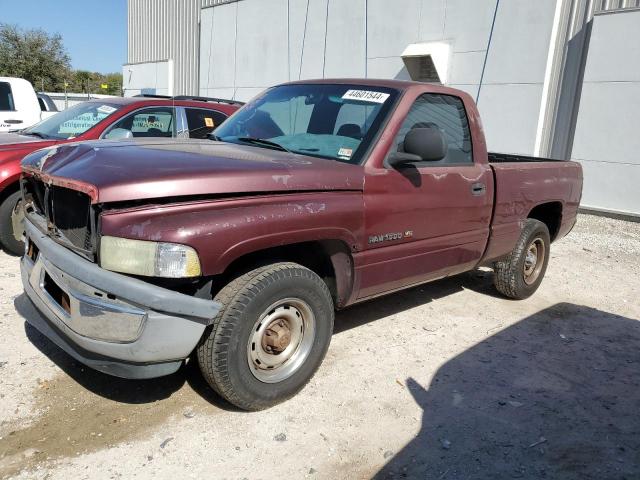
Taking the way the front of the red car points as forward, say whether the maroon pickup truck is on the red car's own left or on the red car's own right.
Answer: on the red car's own left

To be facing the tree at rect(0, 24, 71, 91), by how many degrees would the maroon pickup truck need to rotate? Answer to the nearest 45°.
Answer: approximately 90° to its right

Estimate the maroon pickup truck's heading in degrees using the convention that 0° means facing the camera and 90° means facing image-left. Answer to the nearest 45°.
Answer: approximately 45°

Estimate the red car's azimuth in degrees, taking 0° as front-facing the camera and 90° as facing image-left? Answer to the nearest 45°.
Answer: approximately 45°

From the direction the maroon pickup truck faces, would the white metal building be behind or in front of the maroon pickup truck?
behind

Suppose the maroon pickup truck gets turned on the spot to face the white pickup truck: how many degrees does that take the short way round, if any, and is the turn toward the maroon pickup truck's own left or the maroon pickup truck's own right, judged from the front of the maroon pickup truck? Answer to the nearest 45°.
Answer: approximately 90° to the maroon pickup truck's own right

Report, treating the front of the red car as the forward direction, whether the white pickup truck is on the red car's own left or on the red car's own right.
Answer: on the red car's own right

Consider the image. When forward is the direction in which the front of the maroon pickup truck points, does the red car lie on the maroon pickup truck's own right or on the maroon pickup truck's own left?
on the maroon pickup truck's own right
